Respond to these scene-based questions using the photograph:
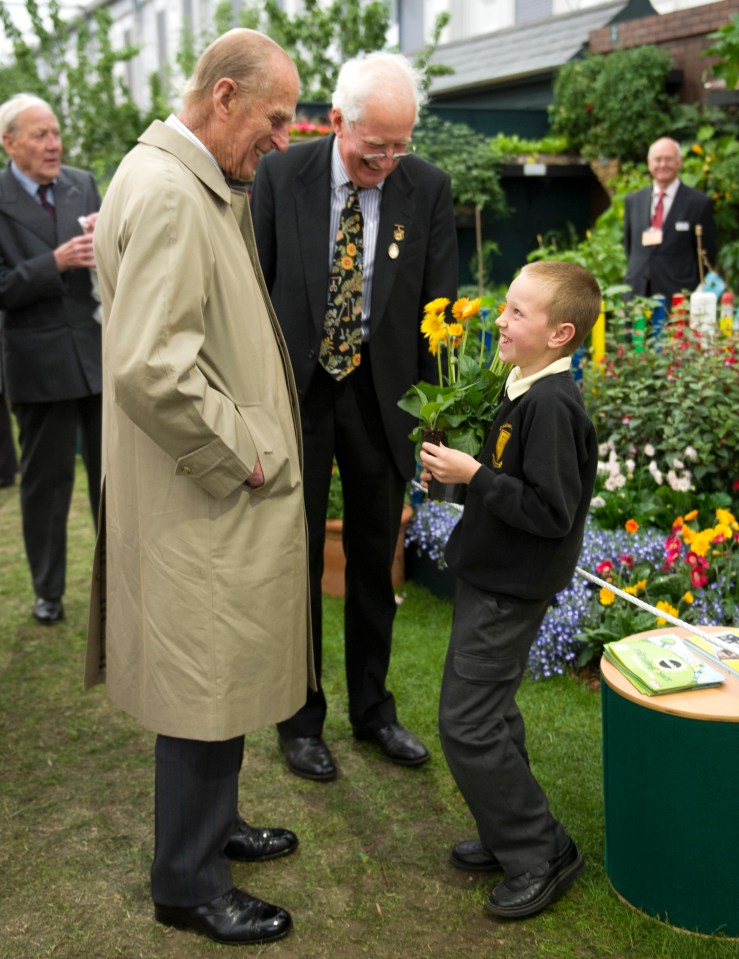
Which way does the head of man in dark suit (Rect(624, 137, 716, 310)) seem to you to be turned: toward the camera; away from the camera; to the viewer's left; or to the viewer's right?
toward the camera

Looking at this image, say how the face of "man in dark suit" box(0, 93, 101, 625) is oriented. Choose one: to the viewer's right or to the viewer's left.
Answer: to the viewer's right

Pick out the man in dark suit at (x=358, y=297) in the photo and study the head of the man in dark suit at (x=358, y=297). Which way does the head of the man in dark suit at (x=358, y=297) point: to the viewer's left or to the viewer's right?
to the viewer's right

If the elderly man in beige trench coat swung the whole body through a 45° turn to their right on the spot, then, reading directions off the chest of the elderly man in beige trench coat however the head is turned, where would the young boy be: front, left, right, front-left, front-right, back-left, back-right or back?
front-left

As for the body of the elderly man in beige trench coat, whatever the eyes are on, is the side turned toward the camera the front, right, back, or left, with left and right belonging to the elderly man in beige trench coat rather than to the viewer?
right

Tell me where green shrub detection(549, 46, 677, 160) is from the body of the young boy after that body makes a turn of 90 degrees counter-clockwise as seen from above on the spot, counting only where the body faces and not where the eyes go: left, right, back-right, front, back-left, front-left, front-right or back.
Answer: back

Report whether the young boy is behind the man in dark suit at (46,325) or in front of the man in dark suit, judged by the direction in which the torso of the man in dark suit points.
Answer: in front

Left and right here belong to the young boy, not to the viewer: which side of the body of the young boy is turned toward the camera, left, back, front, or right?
left

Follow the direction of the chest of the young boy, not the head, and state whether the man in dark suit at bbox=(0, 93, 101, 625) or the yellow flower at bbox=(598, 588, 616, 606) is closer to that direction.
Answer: the man in dark suit

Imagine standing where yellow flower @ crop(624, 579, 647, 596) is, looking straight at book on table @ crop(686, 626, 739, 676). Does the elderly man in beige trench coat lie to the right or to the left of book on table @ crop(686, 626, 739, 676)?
right

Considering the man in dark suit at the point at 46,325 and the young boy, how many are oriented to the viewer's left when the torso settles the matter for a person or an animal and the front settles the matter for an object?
1

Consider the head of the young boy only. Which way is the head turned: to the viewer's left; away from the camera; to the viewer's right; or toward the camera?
to the viewer's left

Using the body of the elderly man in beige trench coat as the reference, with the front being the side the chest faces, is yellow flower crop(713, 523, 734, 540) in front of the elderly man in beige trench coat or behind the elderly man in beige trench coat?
in front

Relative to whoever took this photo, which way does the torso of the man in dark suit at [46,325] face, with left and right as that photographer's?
facing the viewer and to the right of the viewer
